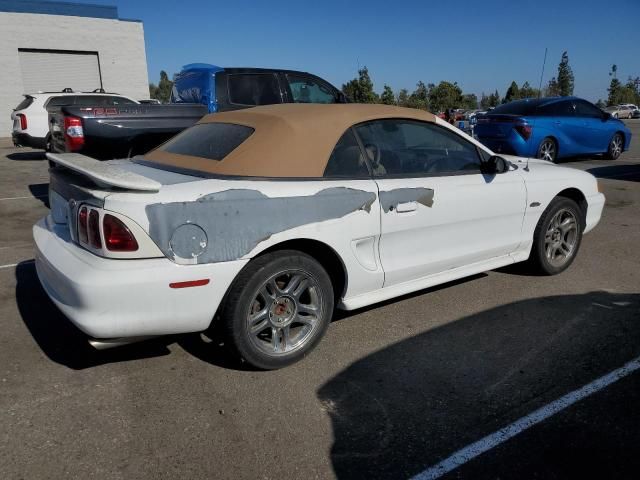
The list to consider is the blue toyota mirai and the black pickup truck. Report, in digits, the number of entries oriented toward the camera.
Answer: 0

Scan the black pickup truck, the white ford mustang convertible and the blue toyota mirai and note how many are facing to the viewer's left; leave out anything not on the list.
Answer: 0

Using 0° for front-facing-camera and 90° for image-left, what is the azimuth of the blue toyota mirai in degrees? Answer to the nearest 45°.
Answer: approximately 225°

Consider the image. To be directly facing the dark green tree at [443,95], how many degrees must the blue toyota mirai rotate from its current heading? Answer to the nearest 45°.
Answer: approximately 45° to its left

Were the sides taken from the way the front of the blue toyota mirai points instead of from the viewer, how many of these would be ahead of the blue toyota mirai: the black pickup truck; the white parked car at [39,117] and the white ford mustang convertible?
0

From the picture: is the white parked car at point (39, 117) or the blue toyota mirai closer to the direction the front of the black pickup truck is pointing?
the blue toyota mirai

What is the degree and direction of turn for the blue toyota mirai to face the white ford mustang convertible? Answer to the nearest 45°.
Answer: approximately 135° to its right

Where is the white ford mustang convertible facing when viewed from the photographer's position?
facing away from the viewer and to the right of the viewer

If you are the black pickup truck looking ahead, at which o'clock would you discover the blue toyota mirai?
The blue toyota mirai is roughly at 1 o'clock from the black pickup truck.

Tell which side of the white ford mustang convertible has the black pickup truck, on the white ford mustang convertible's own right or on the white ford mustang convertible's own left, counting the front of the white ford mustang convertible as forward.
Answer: on the white ford mustang convertible's own left

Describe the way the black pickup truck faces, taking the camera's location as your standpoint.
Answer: facing away from the viewer and to the right of the viewer

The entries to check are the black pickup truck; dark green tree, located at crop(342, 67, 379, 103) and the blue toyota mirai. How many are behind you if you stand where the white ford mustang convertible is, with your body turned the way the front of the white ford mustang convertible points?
0

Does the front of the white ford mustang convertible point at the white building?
no

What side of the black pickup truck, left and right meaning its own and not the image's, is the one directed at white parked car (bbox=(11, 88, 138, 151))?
left

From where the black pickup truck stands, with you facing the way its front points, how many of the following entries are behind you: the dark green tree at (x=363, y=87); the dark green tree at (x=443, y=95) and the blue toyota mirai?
0

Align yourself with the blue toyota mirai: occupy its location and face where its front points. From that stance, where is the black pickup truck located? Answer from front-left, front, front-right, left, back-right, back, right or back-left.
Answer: back

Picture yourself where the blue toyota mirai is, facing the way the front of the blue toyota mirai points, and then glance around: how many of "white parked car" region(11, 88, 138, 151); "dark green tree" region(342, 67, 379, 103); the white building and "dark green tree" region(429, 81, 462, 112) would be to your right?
0

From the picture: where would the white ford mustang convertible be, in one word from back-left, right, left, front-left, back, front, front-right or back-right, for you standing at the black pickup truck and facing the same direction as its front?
back-right

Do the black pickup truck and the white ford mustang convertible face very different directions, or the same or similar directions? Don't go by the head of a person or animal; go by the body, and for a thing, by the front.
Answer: same or similar directions

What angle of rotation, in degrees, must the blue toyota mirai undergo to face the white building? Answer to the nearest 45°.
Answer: approximately 135° to its left

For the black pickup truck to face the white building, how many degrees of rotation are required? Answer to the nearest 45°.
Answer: approximately 90° to its left
